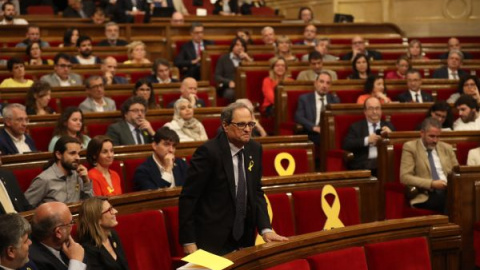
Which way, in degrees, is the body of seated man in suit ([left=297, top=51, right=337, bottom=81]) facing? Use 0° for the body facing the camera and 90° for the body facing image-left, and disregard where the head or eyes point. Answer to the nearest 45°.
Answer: approximately 0°

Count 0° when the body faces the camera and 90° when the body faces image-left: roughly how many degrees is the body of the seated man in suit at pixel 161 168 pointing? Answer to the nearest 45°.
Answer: approximately 315°

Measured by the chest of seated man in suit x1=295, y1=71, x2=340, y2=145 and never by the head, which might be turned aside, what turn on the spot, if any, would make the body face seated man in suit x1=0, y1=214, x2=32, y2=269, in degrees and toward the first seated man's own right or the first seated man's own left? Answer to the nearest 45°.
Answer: approximately 45° to the first seated man's own right

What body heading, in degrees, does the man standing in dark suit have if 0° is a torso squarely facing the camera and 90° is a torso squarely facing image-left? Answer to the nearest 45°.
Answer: approximately 315°

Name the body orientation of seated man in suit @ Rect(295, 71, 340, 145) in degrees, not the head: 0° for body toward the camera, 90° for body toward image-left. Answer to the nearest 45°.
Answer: approximately 315°

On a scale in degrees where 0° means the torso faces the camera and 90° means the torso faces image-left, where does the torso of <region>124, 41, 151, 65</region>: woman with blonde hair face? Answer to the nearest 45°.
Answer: approximately 315°

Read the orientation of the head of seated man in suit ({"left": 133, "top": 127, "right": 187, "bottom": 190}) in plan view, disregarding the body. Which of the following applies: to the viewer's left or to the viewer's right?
to the viewer's right

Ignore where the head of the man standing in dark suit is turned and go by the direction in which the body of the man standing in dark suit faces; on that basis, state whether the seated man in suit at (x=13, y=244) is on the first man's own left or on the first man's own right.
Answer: on the first man's own right

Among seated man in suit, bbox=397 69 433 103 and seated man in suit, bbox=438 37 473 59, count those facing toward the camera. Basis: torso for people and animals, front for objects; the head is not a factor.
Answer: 2
